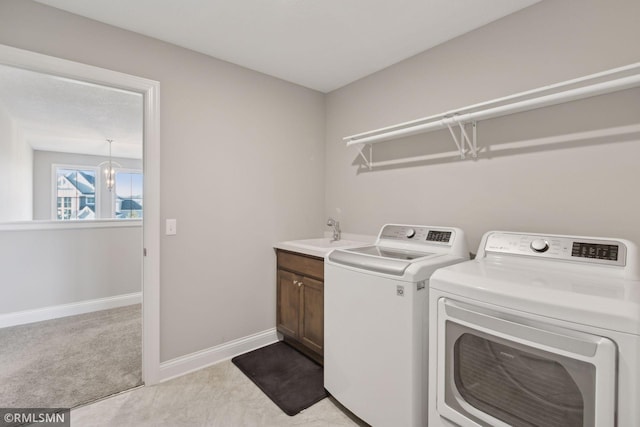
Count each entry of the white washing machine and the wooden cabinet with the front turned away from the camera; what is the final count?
0

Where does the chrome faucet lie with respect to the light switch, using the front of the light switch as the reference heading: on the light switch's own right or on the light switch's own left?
on the light switch's own left

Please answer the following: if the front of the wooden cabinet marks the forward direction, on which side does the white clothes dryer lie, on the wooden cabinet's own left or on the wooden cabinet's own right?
on the wooden cabinet's own left

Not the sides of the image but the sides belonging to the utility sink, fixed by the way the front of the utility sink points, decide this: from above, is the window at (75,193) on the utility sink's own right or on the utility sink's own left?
on the utility sink's own right

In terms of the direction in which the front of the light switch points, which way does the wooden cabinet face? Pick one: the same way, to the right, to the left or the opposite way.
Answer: to the right

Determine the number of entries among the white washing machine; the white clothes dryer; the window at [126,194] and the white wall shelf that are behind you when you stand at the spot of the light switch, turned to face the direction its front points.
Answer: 1

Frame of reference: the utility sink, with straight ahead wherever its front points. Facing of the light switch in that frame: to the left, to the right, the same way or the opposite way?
to the left

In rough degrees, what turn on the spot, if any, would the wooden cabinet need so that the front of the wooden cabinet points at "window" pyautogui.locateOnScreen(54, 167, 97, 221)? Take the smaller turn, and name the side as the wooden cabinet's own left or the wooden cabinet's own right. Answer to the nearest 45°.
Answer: approximately 90° to the wooden cabinet's own right

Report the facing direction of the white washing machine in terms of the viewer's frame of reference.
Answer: facing the viewer and to the left of the viewer

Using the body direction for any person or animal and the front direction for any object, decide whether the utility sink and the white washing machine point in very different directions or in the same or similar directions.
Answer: same or similar directions

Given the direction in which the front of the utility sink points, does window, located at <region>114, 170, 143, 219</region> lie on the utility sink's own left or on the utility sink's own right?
on the utility sink's own right

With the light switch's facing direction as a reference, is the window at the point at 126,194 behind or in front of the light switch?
behind

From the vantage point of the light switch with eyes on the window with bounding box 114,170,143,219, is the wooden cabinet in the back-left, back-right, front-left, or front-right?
back-right

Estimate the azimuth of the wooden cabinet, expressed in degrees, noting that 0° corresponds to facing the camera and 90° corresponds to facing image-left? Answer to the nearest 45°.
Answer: approximately 45°
